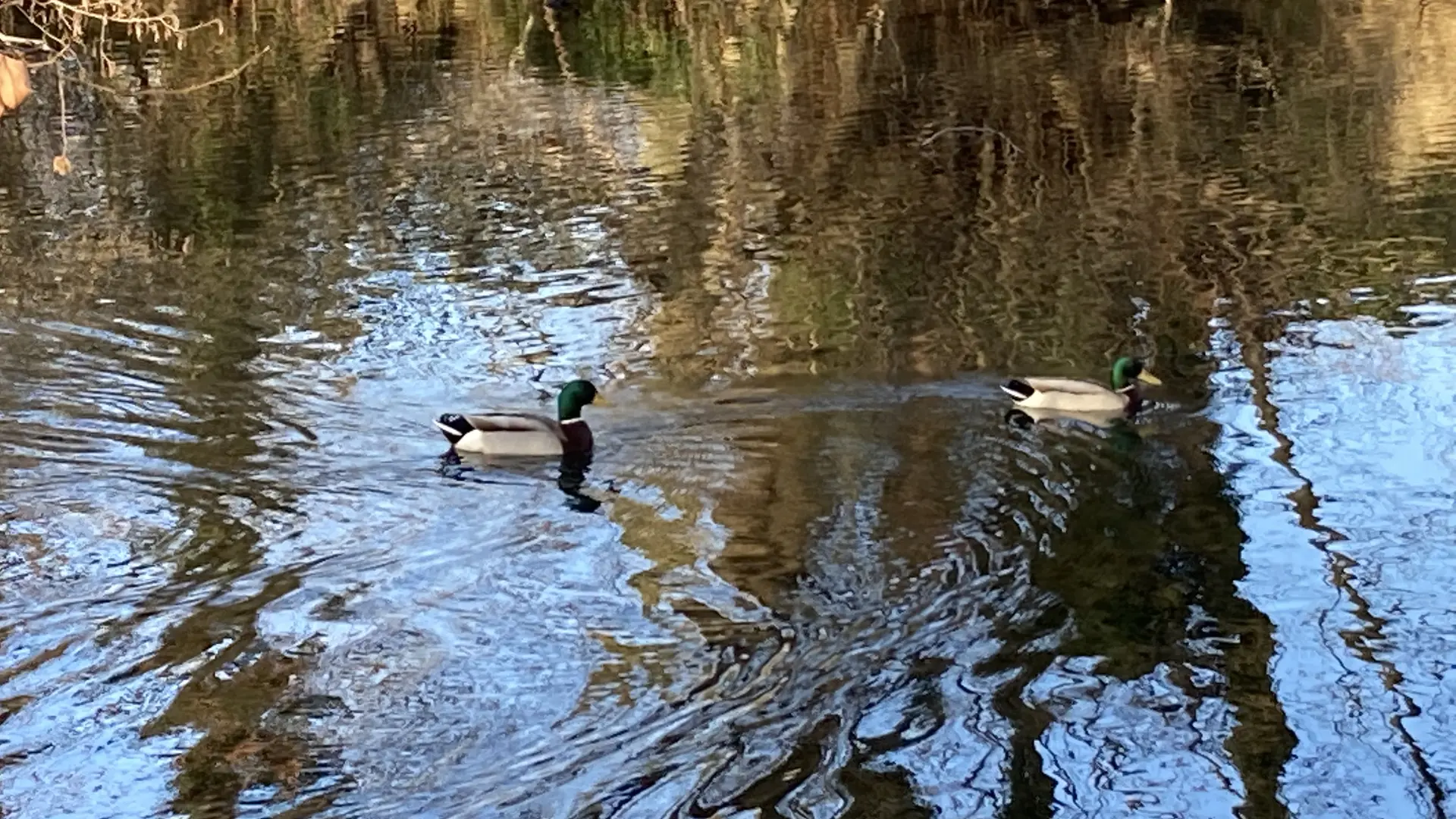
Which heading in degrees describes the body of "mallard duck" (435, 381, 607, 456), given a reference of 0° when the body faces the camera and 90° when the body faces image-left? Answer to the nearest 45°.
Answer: approximately 270°

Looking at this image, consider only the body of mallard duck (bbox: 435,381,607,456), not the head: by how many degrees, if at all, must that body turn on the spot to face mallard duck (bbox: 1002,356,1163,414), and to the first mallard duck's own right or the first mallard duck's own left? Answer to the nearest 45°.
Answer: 0° — it already faces it

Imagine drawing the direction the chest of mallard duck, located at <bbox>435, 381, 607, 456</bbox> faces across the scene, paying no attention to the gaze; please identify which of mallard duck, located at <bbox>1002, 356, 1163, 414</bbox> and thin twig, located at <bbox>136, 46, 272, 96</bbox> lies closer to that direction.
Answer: the mallard duck

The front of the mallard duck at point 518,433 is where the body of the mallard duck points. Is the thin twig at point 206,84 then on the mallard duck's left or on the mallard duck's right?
on the mallard duck's left

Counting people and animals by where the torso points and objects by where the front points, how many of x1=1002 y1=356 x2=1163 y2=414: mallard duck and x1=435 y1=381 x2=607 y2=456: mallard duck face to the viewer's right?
2

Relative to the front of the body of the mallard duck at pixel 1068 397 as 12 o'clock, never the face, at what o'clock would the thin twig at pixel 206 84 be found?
The thin twig is roughly at 7 o'clock from the mallard duck.

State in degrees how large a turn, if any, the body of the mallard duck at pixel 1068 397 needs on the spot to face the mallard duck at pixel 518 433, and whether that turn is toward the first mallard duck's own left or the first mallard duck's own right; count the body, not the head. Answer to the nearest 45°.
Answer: approximately 180°

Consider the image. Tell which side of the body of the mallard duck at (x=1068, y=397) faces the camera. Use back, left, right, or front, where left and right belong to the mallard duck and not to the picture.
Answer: right
